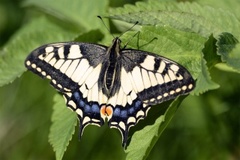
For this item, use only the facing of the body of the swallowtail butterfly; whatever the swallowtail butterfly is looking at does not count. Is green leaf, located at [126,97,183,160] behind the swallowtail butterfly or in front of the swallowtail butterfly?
behind

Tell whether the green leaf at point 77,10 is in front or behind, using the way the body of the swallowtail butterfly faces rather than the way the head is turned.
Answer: in front

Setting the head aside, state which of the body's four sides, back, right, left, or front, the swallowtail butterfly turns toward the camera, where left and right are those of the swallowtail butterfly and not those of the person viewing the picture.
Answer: back

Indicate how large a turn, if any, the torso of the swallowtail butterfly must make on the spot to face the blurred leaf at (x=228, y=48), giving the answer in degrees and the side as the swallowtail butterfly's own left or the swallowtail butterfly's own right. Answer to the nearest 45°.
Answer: approximately 135° to the swallowtail butterfly's own right
